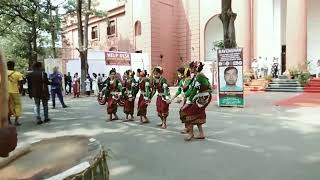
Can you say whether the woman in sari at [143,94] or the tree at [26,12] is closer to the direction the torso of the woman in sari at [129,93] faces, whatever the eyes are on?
the woman in sari

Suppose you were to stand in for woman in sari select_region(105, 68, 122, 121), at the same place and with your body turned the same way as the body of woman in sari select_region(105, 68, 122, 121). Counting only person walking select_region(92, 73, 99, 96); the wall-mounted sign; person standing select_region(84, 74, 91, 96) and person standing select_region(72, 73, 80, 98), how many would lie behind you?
4

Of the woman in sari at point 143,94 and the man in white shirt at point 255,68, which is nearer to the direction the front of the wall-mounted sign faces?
the woman in sari

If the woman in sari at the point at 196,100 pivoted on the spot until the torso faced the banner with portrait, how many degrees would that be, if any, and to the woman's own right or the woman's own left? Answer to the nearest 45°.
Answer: approximately 90° to the woman's own right

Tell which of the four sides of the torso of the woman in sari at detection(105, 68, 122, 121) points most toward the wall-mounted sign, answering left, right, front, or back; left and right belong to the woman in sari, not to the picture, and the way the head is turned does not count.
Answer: back

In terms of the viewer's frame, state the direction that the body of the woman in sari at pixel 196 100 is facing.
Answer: to the viewer's left

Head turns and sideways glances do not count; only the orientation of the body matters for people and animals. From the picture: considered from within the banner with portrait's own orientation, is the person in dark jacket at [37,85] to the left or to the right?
on its right

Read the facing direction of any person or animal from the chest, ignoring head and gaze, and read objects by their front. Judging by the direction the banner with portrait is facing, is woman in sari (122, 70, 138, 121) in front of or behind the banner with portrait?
in front

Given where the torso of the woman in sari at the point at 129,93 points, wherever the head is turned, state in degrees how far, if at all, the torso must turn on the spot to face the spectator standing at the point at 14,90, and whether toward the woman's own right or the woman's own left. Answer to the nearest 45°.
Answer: approximately 90° to the woman's own right
